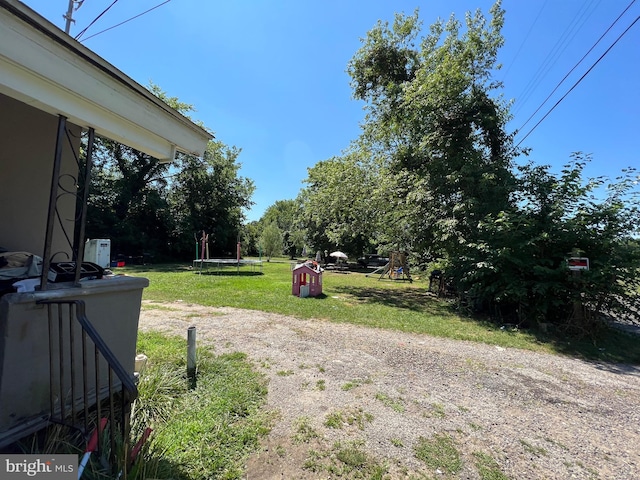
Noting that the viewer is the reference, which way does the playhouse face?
facing the viewer

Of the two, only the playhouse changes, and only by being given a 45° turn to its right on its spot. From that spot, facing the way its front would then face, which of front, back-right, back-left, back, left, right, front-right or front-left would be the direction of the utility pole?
front

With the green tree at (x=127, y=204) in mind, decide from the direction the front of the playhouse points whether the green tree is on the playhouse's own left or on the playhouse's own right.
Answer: on the playhouse's own right

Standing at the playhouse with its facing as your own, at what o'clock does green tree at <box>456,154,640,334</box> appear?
The green tree is roughly at 10 o'clock from the playhouse.

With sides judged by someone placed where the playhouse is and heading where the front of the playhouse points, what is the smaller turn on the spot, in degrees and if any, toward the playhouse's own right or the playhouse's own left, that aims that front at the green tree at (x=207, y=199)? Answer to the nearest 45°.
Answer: approximately 135° to the playhouse's own right

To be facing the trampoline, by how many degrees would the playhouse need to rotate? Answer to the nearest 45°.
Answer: approximately 135° to its right
